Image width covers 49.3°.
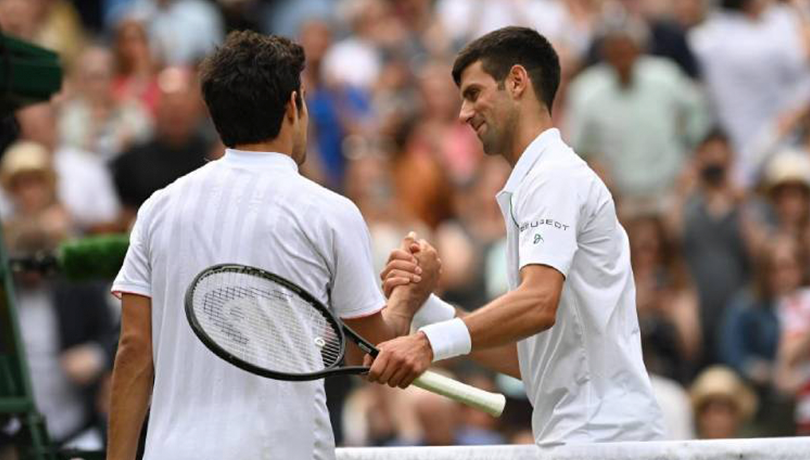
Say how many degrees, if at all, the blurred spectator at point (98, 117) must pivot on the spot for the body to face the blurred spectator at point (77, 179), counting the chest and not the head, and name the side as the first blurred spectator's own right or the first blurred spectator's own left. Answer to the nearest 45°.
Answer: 0° — they already face them

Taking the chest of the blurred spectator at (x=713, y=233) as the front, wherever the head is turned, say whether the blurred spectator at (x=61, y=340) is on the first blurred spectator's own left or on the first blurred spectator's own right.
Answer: on the first blurred spectator's own right

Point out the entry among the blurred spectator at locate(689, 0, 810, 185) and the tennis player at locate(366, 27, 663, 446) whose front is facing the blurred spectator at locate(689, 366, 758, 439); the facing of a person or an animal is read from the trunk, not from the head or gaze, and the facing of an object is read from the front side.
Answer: the blurred spectator at locate(689, 0, 810, 185)

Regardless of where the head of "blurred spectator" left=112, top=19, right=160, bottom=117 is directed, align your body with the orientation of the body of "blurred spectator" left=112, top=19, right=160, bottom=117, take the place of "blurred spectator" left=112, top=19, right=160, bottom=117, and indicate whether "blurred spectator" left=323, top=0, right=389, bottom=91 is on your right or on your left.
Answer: on your left

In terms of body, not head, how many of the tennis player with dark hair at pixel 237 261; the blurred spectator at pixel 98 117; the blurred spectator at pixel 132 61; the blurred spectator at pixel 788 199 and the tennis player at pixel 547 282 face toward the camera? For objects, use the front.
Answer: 3

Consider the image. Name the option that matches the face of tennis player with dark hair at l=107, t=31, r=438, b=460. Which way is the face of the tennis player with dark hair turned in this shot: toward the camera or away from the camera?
away from the camera

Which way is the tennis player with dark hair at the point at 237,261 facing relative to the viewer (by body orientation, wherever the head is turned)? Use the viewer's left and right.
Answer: facing away from the viewer and to the right of the viewer

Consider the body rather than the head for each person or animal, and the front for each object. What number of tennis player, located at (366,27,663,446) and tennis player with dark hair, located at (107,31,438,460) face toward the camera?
0

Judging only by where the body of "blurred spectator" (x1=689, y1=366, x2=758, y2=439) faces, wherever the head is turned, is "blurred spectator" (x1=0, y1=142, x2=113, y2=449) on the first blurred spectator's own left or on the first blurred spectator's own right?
on the first blurred spectator's own right
